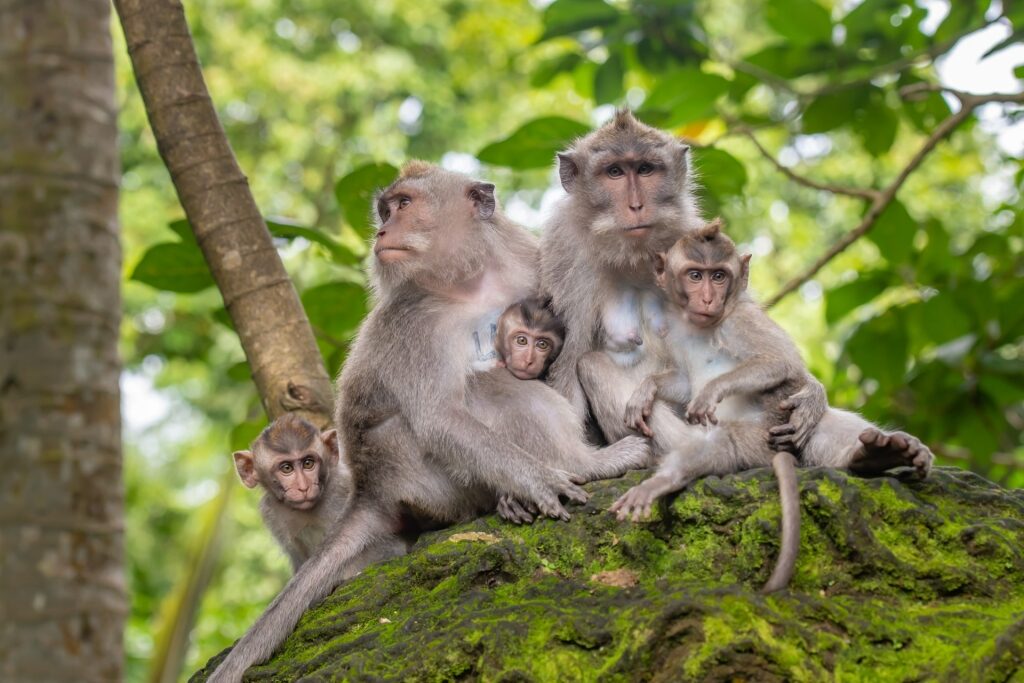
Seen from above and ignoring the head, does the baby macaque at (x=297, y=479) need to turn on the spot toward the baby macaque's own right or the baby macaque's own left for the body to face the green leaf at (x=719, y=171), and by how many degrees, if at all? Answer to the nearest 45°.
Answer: approximately 90° to the baby macaque's own left
